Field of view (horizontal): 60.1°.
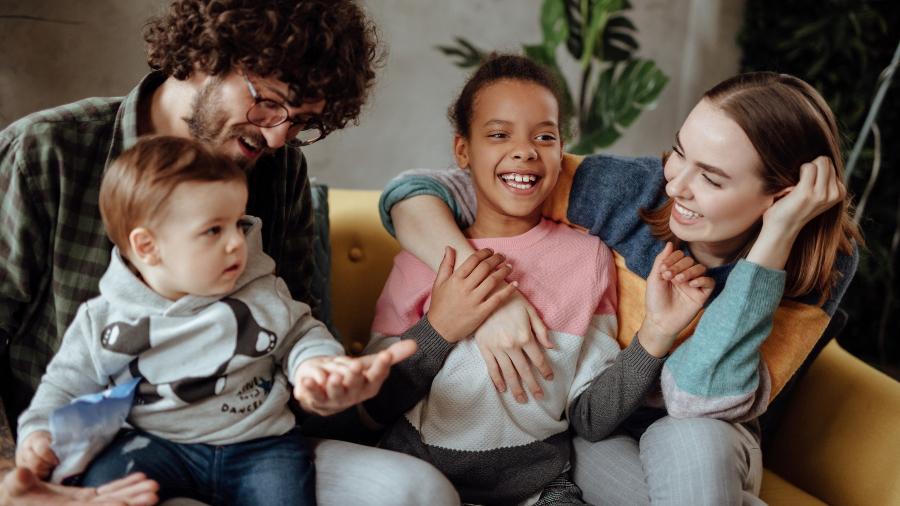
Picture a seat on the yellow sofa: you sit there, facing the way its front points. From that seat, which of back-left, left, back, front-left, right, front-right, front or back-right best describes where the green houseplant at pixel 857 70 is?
back

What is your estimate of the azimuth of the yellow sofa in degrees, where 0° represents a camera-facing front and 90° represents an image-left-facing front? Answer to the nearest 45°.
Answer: approximately 0°

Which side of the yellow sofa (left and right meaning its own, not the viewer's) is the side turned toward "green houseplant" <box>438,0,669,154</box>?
back

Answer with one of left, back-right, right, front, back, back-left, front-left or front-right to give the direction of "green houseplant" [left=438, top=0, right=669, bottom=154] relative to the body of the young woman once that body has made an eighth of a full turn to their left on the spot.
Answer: back

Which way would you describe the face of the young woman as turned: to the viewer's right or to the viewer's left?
to the viewer's left

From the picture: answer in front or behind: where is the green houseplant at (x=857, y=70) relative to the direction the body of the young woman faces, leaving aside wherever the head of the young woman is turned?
behind

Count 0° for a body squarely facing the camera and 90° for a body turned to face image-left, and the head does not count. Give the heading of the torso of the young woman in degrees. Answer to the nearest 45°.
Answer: approximately 45°
